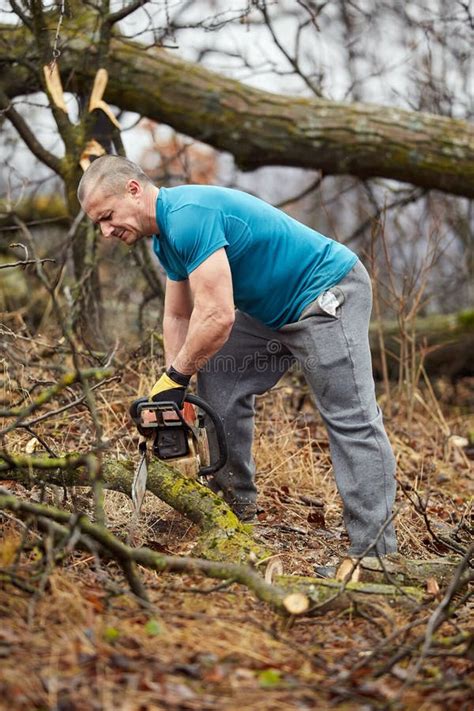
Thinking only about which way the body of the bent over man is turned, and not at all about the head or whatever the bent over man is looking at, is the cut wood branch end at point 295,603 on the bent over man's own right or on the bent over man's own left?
on the bent over man's own left

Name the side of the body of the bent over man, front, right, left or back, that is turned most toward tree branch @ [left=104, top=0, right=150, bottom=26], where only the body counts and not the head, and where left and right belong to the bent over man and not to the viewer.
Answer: right

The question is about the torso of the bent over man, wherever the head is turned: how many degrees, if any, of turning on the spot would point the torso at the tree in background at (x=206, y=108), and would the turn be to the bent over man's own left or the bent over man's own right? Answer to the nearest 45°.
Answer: approximately 90° to the bent over man's own right

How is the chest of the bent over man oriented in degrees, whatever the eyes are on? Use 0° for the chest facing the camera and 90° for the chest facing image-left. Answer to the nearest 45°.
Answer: approximately 90°
